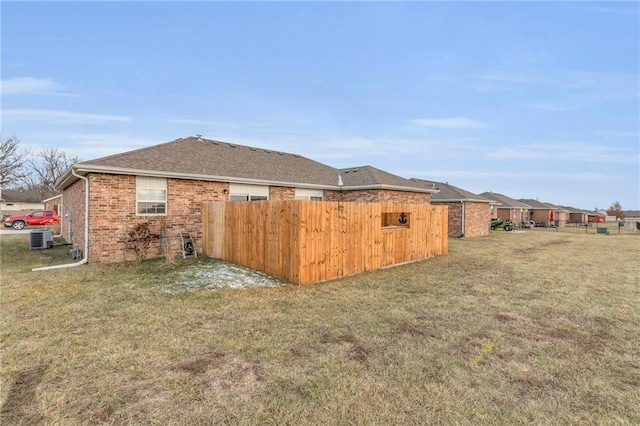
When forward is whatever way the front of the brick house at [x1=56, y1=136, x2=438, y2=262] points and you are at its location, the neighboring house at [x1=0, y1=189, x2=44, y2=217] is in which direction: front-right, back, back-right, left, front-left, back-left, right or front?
front

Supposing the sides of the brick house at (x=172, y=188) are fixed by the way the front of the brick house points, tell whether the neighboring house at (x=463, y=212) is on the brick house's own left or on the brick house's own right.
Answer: on the brick house's own right

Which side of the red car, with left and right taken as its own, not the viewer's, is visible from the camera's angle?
left

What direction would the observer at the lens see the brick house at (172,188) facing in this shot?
facing away from the viewer and to the left of the viewer

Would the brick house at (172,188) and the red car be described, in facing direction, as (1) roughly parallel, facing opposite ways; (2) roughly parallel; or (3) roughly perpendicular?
roughly perpendicular

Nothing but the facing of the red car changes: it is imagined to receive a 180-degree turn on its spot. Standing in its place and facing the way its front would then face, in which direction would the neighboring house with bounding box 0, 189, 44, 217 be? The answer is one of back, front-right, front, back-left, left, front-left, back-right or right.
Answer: left

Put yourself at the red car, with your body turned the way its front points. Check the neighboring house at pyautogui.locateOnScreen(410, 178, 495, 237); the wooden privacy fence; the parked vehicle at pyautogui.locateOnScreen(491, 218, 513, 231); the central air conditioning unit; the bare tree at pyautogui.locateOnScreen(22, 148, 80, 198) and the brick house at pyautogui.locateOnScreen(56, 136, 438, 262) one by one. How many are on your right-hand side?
1

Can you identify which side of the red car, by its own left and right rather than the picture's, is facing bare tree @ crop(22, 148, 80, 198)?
right

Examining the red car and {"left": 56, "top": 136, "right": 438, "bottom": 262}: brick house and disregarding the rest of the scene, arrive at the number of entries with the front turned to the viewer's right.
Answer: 0

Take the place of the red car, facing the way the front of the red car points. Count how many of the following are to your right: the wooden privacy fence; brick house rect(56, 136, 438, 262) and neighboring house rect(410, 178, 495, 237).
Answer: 0

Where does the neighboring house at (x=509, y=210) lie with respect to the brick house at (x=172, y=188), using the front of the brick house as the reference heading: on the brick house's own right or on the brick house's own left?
on the brick house's own right

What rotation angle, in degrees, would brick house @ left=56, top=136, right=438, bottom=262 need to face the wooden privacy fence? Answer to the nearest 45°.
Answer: approximately 180°

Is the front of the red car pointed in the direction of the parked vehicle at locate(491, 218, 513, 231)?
no

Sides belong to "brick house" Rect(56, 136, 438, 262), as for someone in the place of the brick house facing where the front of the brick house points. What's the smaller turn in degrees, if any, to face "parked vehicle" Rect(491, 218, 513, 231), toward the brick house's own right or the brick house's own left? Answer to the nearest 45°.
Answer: approximately 90° to the brick house's own right
